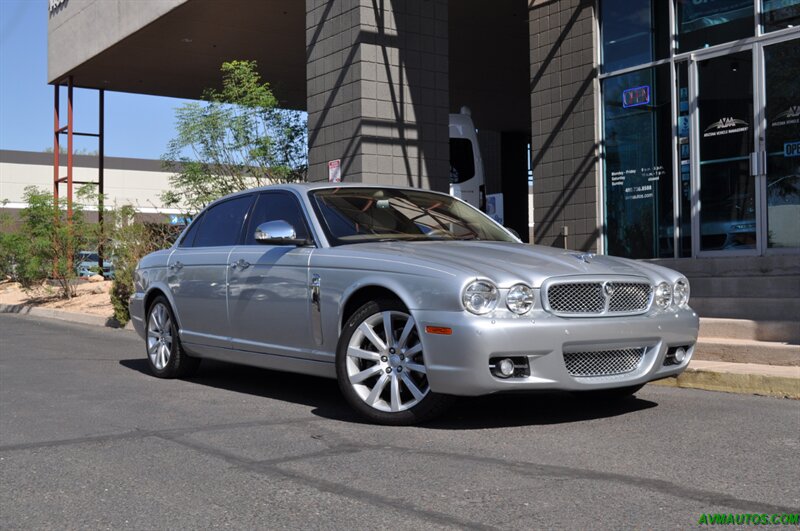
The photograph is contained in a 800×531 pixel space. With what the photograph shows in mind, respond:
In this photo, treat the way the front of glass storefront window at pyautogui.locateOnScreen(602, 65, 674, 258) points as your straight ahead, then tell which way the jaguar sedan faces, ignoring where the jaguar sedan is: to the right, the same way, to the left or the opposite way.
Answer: to the left

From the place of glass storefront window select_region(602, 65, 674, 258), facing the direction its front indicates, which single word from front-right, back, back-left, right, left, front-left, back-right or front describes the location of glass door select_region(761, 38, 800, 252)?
left

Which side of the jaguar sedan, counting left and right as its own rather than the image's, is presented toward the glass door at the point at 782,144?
left

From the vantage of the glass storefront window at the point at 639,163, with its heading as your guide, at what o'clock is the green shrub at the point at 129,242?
The green shrub is roughly at 2 o'clock from the glass storefront window.

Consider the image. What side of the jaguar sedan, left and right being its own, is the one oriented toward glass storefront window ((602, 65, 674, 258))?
left

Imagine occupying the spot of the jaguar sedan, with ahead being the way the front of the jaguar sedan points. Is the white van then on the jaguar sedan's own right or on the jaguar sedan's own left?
on the jaguar sedan's own left

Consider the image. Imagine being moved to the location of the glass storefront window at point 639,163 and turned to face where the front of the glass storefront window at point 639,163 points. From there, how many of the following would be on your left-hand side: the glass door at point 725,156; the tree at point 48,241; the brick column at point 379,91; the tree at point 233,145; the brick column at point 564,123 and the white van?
1

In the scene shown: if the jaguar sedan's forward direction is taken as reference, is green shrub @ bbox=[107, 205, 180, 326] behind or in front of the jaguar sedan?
behind

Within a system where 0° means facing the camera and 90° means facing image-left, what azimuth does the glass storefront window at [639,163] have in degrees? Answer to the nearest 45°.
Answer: approximately 45°

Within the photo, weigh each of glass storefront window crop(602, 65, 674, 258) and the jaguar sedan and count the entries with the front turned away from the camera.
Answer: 0

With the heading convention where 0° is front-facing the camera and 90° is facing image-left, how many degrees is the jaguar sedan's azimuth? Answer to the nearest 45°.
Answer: approximately 315°
